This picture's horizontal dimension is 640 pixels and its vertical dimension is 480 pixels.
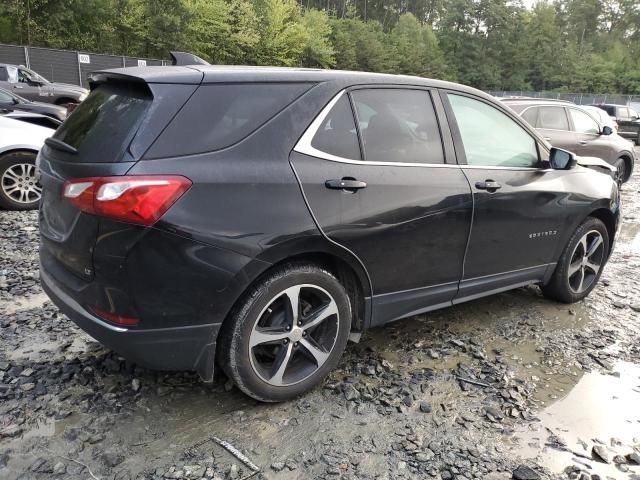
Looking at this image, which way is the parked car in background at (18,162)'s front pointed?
to the viewer's right

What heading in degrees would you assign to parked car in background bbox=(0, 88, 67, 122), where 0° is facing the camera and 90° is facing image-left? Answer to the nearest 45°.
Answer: approximately 270°

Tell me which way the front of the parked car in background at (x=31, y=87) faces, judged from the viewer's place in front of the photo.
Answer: facing to the right of the viewer

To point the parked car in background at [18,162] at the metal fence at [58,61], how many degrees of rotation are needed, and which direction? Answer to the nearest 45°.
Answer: approximately 90° to its left

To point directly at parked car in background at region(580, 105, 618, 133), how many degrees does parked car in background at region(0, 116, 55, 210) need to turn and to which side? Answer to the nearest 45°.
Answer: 0° — it already faces it

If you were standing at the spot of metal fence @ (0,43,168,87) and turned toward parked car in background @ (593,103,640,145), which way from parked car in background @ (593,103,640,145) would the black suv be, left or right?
right

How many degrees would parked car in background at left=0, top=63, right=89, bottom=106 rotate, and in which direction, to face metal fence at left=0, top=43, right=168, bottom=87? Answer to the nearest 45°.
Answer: approximately 90° to its left
